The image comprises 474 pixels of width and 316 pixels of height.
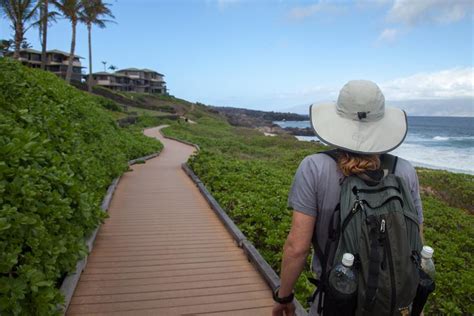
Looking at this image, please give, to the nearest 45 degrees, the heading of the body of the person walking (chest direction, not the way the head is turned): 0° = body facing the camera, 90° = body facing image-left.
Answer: approximately 180°

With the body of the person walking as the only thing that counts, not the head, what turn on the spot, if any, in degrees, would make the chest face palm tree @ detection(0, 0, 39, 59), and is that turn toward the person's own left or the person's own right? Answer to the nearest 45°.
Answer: approximately 45° to the person's own left

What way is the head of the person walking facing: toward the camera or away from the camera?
away from the camera

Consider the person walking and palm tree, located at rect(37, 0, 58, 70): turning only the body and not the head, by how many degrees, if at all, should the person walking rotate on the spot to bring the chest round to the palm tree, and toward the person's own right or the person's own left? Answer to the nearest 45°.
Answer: approximately 45° to the person's own left
